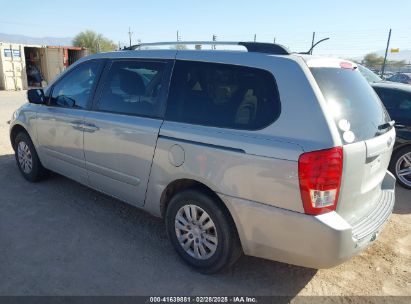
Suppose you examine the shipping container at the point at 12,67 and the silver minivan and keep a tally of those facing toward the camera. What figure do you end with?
1

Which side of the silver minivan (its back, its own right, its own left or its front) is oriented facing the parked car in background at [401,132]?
right

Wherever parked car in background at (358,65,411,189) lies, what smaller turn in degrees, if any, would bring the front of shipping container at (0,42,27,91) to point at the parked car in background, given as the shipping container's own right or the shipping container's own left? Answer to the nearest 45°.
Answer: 0° — it already faces it

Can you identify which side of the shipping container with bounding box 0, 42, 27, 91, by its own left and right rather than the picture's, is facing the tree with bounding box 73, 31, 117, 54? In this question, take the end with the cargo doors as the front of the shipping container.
back

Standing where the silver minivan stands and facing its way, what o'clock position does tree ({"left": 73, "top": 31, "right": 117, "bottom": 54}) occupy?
The tree is roughly at 1 o'clock from the silver minivan.

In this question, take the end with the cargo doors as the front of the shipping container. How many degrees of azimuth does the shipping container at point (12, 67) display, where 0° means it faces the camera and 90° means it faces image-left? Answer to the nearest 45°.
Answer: approximately 0°

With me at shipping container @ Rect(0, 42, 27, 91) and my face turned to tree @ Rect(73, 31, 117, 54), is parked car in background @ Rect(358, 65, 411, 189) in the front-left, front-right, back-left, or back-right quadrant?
back-right

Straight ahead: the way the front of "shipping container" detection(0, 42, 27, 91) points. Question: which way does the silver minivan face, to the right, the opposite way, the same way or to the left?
the opposite way

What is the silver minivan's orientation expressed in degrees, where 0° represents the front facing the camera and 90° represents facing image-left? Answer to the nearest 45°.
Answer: approximately 135°

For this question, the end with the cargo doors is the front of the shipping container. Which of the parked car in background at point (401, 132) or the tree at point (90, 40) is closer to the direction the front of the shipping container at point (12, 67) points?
the parked car in background

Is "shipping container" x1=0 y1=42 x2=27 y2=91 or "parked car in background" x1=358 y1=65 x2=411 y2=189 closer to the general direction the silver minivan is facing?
the shipping container
